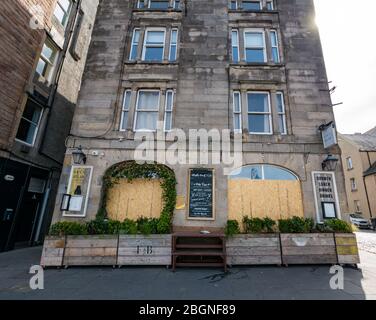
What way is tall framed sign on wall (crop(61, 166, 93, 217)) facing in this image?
toward the camera

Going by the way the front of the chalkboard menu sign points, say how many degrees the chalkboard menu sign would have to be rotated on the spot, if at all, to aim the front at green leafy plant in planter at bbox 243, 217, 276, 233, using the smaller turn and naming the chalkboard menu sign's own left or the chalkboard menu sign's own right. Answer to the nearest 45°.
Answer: approximately 90° to the chalkboard menu sign's own left

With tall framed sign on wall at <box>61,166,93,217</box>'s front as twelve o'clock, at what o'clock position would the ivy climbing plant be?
The ivy climbing plant is roughly at 10 o'clock from the tall framed sign on wall.

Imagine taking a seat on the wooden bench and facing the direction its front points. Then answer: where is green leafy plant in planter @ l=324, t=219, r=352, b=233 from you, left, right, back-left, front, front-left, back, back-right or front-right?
left

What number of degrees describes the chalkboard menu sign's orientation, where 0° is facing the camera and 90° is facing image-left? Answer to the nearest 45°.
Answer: approximately 0°

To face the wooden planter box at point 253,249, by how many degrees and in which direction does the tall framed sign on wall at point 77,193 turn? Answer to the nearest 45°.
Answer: approximately 45° to its left

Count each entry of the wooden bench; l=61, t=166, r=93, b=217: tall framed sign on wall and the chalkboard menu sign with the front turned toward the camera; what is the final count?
3

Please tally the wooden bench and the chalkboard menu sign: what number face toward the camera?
2
